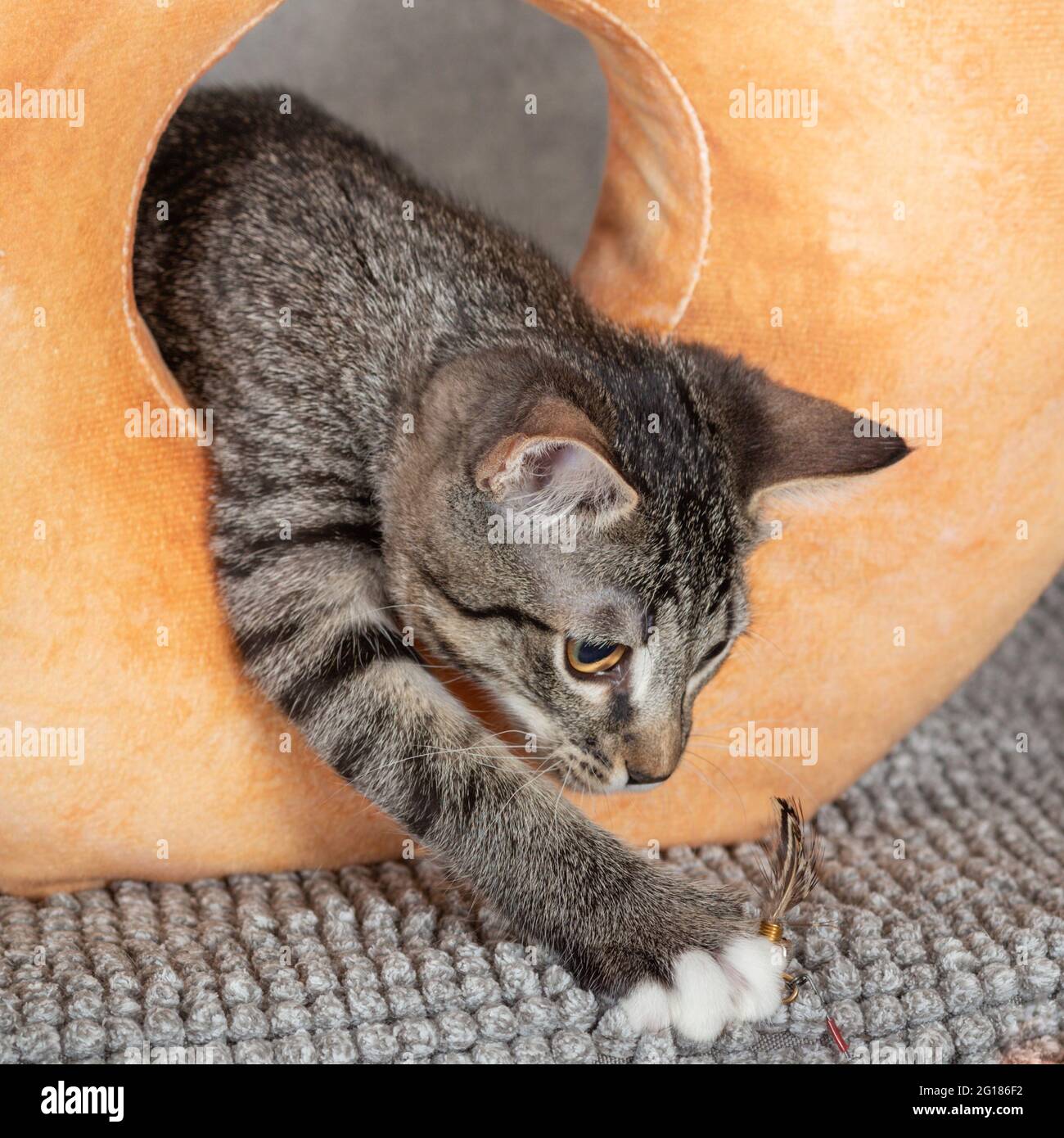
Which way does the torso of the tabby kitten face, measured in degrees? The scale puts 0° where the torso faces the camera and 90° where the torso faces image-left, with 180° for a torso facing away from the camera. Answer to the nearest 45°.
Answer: approximately 315°
